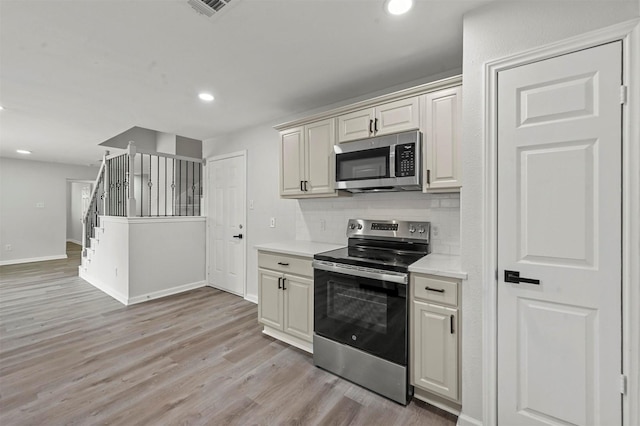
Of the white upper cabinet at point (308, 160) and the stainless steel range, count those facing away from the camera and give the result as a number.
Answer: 0

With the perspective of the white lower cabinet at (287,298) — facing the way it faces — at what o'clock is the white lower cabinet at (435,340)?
the white lower cabinet at (435,340) is roughly at 9 o'clock from the white lower cabinet at (287,298).

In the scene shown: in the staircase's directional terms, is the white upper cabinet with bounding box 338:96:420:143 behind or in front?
behind

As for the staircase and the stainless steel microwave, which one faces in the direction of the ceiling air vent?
the stainless steel microwave
